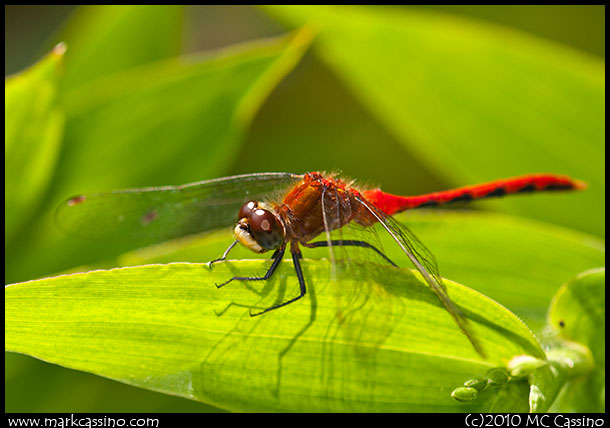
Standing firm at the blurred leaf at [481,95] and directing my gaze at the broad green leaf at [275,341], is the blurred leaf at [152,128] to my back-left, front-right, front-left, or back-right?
front-right

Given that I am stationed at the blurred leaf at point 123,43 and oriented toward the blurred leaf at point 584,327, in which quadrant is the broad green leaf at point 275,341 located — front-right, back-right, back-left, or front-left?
front-right

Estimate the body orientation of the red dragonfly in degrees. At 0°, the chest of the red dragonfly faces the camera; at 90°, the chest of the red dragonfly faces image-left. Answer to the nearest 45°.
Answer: approximately 45°
